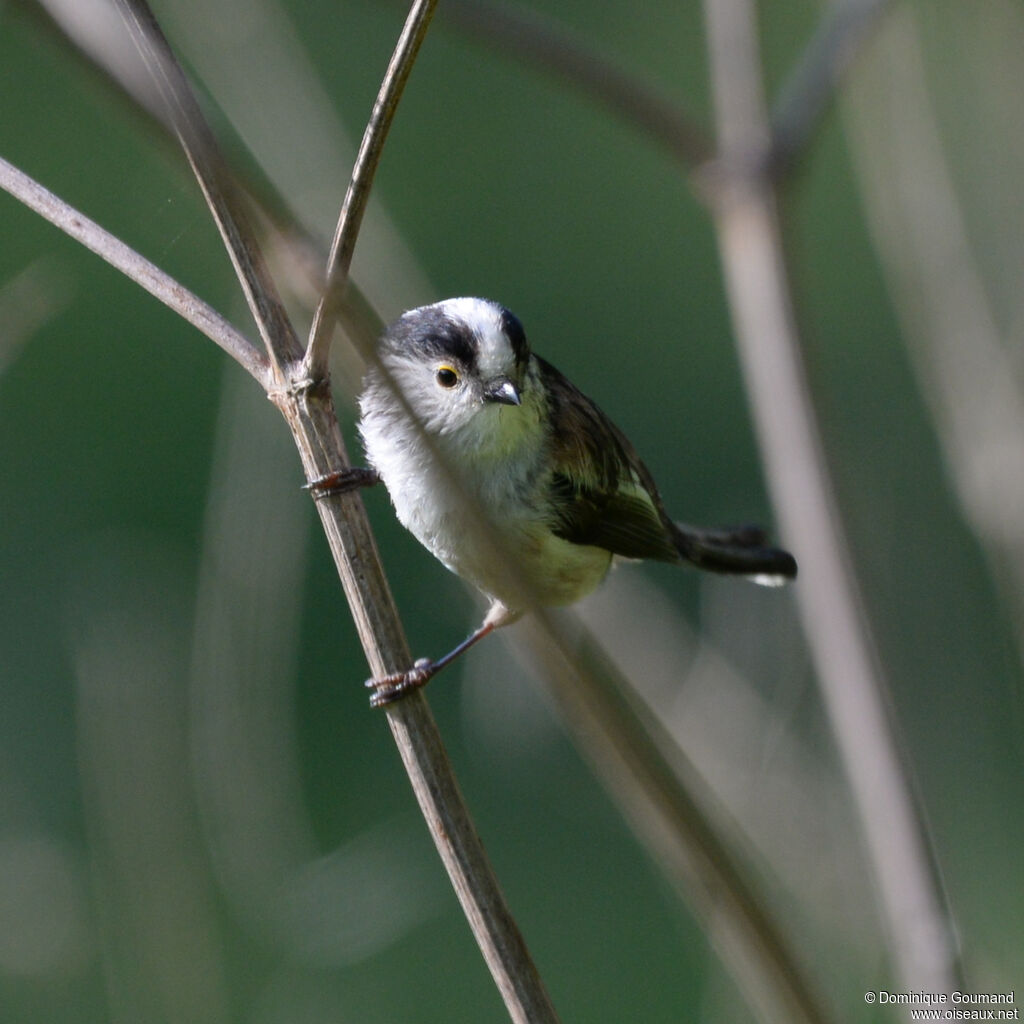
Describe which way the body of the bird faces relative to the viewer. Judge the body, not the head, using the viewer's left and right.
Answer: facing the viewer and to the left of the viewer

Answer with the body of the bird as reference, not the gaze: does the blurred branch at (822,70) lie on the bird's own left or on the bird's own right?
on the bird's own left

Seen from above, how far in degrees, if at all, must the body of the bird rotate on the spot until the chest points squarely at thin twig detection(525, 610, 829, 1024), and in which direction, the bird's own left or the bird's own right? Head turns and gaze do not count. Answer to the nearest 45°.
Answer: approximately 45° to the bird's own left

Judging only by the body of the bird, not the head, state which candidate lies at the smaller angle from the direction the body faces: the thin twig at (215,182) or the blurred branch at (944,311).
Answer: the thin twig

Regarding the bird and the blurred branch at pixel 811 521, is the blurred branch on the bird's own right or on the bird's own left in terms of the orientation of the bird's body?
on the bird's own left

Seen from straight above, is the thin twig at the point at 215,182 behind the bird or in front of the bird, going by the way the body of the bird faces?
in front
